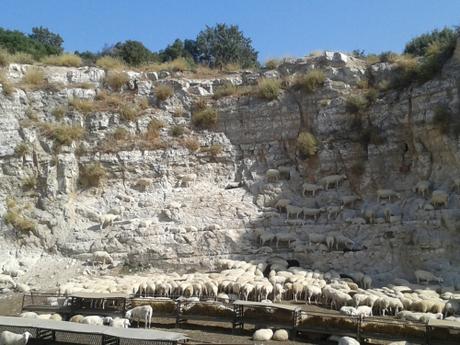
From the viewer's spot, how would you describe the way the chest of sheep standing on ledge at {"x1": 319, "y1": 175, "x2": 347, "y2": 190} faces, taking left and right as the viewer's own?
facing to the right of the viewer

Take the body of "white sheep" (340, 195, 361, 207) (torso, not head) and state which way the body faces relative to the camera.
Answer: to the viewer's right

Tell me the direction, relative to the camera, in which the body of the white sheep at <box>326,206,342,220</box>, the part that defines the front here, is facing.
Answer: to the viewer's right

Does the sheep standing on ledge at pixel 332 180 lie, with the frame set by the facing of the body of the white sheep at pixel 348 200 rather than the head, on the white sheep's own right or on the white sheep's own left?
on the white sheep's own left

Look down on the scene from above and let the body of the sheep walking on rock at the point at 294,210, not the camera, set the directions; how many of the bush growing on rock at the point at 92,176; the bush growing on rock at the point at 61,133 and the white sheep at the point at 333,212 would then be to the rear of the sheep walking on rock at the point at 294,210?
2
